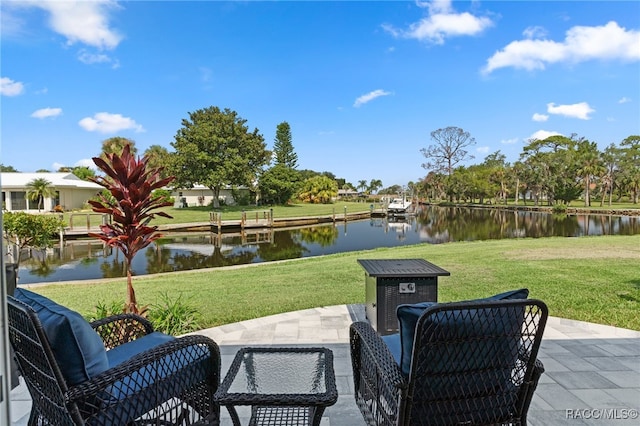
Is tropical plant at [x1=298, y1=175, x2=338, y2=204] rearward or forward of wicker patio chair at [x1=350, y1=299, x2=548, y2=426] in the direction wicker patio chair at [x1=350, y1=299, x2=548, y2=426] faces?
forward

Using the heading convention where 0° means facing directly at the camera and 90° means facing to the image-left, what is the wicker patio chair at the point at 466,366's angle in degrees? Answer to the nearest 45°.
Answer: approximately 135°

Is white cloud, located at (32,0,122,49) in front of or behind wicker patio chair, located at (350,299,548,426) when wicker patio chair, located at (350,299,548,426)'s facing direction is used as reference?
in front

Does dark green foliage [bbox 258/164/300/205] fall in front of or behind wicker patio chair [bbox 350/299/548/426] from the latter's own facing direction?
in front

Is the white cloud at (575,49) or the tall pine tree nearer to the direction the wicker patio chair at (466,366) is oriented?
the tall pine tree

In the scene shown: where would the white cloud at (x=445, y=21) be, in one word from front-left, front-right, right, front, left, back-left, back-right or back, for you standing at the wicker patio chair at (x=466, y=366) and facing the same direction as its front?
front-right

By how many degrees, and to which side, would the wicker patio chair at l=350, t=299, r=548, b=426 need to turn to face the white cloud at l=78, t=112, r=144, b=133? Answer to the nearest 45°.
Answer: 0° — it already faces it

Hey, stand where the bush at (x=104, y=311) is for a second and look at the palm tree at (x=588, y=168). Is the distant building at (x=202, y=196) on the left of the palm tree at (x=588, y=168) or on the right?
left

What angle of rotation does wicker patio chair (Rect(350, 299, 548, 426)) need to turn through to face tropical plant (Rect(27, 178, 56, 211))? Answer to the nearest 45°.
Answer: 0° — it already faces it
